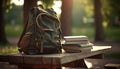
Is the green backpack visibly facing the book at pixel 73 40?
no

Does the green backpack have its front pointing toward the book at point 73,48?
no
